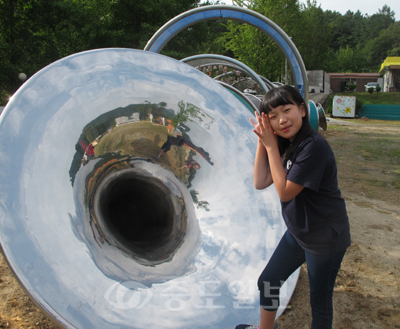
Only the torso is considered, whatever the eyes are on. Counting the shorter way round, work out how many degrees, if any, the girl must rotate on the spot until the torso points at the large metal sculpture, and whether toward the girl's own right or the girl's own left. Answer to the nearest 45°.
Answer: approximately 45° to the girl's own right

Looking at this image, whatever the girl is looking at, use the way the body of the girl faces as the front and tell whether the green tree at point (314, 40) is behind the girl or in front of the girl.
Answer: behind

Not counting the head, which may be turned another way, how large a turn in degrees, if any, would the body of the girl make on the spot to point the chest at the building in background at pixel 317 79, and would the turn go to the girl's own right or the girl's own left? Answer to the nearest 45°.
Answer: approximately 135° to the girl's own right

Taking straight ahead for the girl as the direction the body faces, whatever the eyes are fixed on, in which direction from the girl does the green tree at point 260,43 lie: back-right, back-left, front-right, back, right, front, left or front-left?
back-right

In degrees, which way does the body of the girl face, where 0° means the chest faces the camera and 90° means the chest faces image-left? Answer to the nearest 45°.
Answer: approximately 45°

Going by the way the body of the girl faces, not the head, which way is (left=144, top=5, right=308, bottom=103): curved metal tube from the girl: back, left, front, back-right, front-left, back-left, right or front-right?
back-right

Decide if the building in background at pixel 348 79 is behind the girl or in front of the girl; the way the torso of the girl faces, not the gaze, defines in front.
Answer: behind
